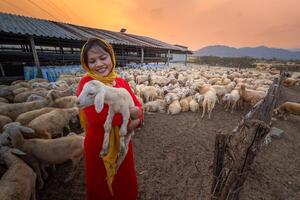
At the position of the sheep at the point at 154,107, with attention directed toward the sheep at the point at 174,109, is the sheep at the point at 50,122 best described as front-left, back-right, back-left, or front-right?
back-right

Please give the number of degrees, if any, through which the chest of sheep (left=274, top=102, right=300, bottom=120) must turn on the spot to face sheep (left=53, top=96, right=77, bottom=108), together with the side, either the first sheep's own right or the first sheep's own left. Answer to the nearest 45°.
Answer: approximately 45° to the first sheep's own left

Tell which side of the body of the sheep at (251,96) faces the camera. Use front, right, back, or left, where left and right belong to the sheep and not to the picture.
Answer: left

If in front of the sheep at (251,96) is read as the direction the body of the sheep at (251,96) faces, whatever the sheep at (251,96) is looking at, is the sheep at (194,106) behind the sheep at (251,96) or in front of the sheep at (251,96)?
in front

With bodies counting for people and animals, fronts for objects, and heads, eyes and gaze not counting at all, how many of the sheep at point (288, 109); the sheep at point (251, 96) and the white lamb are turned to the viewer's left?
3

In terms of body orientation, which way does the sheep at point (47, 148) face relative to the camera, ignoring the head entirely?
to the viewer's left

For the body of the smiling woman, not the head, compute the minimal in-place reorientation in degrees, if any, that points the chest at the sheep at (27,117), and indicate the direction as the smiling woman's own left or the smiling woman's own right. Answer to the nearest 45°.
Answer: approximately 135° to the smiling woman's own right

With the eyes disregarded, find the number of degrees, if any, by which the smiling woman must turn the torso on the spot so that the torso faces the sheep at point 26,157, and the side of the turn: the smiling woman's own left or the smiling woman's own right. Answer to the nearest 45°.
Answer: approximately 135° to the smiling woman's own right

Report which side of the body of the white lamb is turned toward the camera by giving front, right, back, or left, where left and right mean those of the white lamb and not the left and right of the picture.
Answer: left
